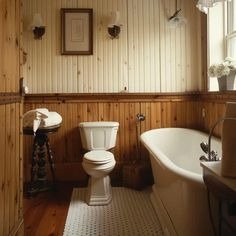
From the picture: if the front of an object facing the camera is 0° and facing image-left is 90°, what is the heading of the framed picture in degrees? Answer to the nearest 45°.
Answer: approximately 0°

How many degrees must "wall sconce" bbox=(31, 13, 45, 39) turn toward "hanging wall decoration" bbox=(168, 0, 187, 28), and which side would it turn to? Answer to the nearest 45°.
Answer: approximately 90° to its left

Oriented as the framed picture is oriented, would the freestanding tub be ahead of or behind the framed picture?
ahead

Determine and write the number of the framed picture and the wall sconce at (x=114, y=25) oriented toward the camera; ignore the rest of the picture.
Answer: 2

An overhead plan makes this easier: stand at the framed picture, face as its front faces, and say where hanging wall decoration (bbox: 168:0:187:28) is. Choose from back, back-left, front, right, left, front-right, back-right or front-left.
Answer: left

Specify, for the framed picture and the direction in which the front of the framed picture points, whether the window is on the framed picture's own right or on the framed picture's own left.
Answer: on the framed picture's own left
